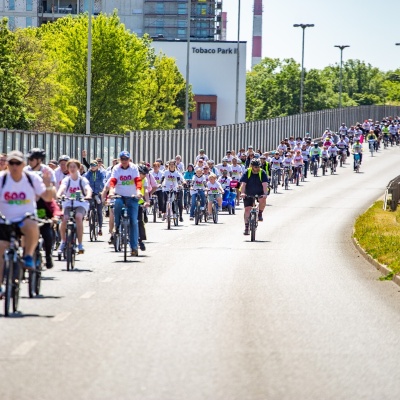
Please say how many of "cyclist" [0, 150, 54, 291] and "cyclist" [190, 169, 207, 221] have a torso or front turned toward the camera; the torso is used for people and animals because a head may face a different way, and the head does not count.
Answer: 2

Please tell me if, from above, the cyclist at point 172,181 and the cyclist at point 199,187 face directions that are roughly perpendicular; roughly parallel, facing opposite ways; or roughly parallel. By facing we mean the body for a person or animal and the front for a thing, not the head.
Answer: roughly parallel

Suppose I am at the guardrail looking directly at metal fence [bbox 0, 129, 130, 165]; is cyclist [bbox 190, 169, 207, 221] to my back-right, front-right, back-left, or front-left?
front-left

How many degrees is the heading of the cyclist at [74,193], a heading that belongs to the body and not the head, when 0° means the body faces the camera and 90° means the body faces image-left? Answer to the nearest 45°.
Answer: approximately 0°

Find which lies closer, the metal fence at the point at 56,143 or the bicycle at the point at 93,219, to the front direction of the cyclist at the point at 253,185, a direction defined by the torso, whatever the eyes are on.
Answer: the bicycle

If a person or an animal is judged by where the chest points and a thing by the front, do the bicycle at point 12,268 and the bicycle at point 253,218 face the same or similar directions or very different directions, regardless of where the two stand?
same or similar directions

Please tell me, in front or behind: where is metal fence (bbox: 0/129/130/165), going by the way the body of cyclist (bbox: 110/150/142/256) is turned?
behind

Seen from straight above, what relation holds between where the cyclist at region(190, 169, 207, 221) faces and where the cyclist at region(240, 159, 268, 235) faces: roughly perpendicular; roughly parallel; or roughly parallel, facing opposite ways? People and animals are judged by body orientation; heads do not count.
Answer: roughly parallel

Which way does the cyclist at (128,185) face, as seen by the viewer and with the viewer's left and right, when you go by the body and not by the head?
facing the viewer

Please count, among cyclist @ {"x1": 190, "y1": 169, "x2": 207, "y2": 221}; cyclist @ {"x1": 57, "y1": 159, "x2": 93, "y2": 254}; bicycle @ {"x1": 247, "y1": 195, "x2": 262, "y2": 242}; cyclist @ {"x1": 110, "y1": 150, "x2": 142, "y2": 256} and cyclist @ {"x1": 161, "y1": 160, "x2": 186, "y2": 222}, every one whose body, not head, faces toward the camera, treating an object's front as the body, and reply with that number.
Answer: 5

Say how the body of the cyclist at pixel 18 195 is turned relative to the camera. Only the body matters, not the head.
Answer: toward the camera

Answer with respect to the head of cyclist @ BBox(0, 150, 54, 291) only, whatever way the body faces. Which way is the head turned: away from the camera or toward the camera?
toward the camera

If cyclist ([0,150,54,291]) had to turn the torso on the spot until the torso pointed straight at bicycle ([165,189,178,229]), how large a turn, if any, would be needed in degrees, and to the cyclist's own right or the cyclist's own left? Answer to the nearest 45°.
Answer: approximately 180°

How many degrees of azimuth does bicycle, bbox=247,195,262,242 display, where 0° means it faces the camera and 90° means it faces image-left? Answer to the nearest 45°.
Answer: approximately 0°
